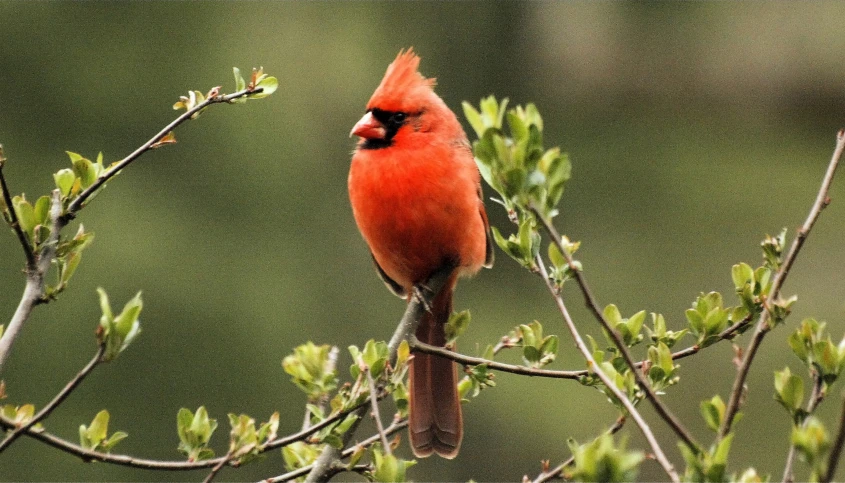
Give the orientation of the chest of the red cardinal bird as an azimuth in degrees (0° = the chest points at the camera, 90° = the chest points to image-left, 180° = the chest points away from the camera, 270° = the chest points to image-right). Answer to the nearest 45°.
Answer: approximately 45°
